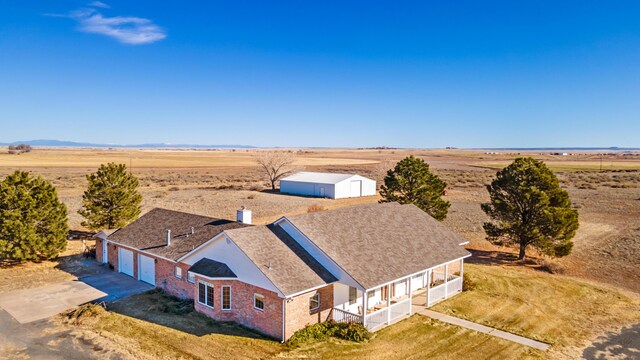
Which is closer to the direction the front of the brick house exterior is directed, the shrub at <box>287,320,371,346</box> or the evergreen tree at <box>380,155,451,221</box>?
the shrub

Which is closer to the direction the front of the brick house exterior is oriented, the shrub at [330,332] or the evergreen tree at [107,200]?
the shrub

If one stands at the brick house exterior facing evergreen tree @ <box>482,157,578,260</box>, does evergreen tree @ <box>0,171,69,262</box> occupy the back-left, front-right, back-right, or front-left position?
back-left

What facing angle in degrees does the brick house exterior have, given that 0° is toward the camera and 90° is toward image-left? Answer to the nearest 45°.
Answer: approximately 315°

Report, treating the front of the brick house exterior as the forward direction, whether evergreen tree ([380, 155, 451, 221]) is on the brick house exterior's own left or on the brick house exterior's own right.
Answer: on the brick house exterior's own left

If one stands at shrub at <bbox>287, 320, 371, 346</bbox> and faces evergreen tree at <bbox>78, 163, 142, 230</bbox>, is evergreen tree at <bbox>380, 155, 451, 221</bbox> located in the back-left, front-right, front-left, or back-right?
front-right

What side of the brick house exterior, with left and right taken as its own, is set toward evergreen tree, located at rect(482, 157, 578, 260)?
left

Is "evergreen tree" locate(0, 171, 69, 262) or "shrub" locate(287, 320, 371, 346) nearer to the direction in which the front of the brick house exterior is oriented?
the shrub

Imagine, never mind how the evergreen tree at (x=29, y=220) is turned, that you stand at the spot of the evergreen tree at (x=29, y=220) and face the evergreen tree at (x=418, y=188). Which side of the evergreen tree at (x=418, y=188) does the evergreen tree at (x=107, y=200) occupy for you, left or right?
left
